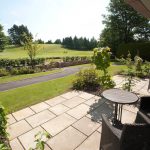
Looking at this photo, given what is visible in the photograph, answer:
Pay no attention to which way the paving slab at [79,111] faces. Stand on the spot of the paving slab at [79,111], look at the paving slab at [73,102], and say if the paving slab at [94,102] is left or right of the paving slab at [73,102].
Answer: right

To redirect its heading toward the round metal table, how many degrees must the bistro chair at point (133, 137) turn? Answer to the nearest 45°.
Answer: approximately 45° to its right

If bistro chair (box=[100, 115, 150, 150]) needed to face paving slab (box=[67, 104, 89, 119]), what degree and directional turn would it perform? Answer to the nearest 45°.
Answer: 0° — it already faces it

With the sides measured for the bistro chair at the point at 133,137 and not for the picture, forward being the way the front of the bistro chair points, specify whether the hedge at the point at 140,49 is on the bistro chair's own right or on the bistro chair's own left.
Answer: on the bistro chair's own right

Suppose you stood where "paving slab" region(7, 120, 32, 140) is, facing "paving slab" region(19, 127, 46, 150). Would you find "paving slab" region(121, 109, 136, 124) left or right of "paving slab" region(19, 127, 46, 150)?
left

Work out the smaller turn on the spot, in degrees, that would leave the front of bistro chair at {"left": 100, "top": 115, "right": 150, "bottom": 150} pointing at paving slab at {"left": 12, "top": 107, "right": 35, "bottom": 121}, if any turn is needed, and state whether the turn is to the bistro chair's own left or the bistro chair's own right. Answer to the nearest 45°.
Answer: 0° — it already faces it

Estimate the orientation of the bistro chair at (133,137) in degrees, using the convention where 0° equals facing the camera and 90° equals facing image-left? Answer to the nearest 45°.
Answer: approximately 135°

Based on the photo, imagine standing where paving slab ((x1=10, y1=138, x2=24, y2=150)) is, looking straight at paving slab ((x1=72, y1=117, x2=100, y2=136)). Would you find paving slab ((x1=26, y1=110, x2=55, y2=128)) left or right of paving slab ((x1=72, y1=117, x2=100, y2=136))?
left

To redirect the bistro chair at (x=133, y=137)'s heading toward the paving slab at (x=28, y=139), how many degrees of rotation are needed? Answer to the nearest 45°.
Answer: approximately 45° to its left
